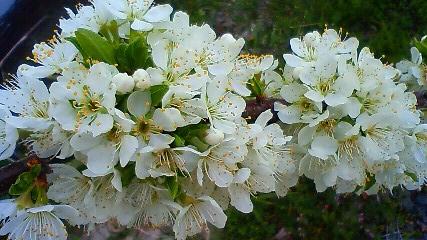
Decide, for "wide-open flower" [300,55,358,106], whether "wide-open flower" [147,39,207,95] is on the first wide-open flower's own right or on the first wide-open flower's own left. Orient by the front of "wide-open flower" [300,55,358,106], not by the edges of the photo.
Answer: on the first wide-open flower's own right

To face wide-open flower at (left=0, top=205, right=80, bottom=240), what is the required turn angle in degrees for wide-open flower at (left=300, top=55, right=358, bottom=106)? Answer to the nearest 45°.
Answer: approximately 45° to its right

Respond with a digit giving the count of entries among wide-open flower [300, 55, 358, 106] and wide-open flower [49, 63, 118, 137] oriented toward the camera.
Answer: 2

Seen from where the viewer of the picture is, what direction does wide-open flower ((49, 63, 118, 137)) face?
facing the viewer

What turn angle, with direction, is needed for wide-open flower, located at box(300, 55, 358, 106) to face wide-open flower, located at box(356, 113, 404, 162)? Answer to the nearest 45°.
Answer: approximately 90° to its left

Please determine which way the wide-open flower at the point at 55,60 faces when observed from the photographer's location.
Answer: facing the viewer and to the left of the viewer

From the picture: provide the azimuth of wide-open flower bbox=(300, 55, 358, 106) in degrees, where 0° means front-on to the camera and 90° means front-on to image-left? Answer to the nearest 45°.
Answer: approximately 0°

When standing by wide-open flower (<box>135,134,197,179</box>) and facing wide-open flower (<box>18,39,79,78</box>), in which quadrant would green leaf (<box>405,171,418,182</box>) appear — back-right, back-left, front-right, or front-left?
back-right
